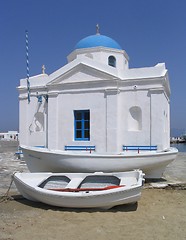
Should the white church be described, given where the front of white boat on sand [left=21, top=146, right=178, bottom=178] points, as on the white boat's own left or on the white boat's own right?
on the white boat's own right

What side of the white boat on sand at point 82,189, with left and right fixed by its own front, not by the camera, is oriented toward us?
left

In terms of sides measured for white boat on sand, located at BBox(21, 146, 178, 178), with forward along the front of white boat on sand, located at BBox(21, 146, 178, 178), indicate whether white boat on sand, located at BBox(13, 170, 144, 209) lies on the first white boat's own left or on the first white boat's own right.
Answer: on the first white boat's own left

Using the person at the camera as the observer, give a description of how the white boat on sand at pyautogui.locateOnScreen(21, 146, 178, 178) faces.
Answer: facing to the left of the viewer

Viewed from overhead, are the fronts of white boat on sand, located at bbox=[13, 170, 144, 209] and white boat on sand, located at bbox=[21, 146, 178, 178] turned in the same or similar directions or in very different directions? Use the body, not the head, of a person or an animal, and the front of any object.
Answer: same or similar directions

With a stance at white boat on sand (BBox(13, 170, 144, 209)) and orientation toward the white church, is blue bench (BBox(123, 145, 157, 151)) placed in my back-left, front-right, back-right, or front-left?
front-right

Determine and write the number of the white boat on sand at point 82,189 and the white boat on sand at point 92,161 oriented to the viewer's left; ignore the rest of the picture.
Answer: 2

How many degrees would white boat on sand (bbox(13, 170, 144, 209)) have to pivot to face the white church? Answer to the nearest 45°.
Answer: approximately 90° to its right

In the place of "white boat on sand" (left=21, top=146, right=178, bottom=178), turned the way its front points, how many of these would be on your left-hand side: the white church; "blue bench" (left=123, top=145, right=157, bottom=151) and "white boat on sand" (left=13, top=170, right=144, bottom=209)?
1

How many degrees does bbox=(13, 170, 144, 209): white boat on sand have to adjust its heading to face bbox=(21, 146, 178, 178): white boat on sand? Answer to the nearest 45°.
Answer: approximately 90° to its right
